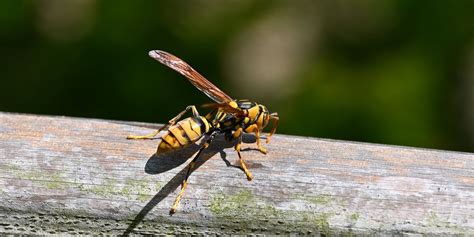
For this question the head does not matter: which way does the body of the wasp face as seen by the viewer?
to the viewer's right
